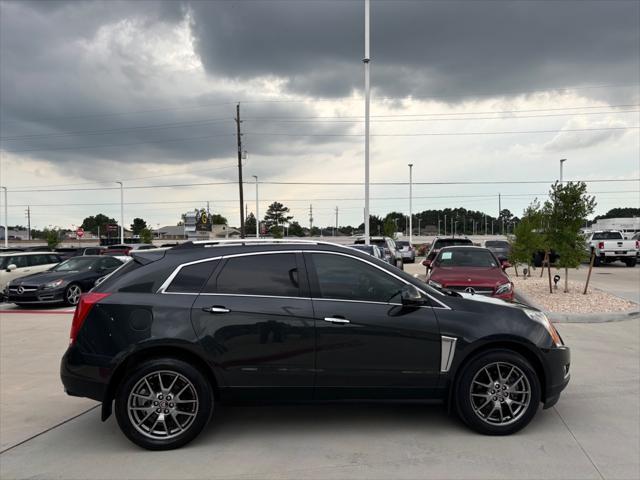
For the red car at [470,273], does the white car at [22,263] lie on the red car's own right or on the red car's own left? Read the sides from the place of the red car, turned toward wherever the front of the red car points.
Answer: on the red car's own right

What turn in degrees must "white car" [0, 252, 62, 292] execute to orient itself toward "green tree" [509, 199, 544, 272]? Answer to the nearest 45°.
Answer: approximately 90° to its left

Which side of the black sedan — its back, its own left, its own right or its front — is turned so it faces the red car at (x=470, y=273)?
left

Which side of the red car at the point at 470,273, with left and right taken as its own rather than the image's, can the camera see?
front
